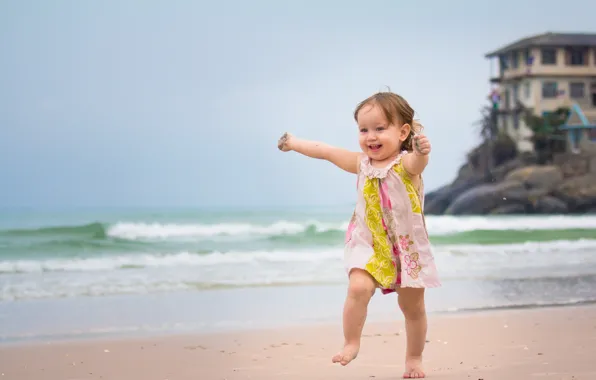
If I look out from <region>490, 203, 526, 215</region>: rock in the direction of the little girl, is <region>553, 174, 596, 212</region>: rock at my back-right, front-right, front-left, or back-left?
back-left

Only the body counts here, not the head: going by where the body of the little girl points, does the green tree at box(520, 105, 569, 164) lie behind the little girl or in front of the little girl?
behind

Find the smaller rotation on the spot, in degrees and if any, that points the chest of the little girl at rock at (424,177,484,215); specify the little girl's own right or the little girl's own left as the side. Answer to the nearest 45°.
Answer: approximately 135° to the little girl's own right

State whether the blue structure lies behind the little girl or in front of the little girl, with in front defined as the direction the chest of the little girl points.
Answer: behind

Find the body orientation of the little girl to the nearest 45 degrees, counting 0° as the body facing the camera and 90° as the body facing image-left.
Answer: approximately 45°

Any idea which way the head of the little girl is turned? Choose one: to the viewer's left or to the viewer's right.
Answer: to the viewer's left

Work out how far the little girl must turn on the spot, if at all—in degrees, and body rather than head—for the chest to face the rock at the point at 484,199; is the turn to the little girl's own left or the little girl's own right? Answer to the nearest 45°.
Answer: approximately 135° to the little girl's own right

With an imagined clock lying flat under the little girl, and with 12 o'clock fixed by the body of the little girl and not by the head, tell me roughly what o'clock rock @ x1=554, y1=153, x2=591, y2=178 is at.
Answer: The rock is roughly at 5 o'clock from the little girl.
